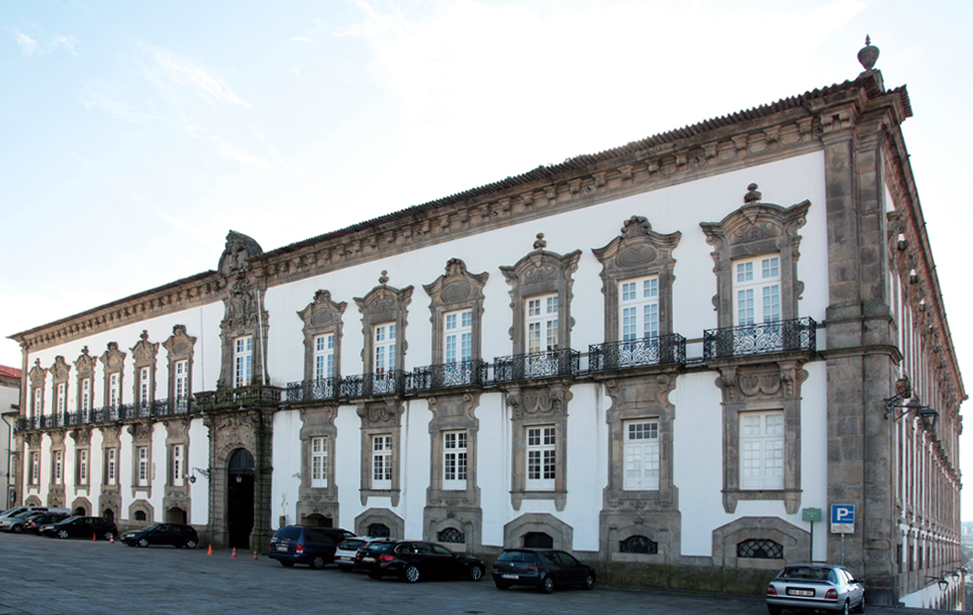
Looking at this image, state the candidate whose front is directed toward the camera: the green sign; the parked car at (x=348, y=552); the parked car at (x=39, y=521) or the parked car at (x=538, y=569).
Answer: the green sign

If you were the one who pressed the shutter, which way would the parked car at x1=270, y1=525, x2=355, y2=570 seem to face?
facing away from the viewer and to the right of the viewer

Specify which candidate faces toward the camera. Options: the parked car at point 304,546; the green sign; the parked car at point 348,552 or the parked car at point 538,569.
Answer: the green sign

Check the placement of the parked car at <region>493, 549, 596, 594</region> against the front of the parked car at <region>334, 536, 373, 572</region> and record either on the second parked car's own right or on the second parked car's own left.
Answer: on the second parked car's own right

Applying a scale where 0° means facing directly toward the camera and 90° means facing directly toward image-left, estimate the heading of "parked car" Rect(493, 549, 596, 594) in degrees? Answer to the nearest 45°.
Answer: approximately 225°

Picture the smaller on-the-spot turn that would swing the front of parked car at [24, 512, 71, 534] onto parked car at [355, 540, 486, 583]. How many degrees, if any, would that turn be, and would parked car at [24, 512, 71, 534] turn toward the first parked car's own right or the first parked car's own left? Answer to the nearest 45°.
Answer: approximately 135° to the first parked car's own right
